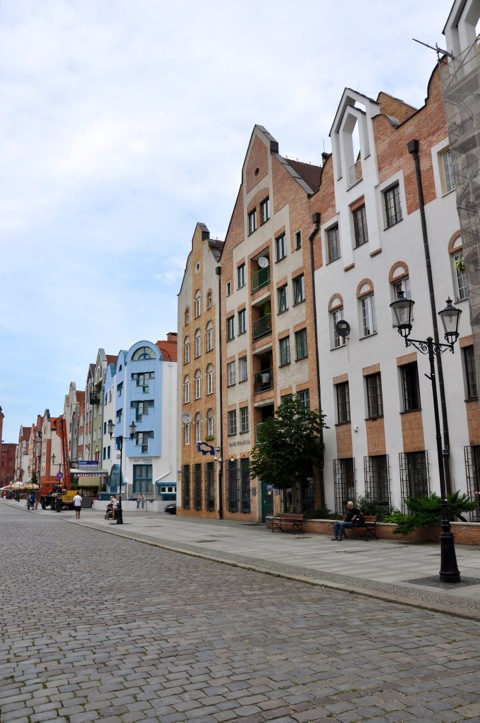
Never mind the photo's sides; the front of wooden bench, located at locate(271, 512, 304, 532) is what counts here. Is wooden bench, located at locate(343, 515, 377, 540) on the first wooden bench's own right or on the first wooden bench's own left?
on the first wooden bench's own left

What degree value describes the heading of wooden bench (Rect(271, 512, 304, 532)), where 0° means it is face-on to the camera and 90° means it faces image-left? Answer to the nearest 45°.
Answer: approximately 45°

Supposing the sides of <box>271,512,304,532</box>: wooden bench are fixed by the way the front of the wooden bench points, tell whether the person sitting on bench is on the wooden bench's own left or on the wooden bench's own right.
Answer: on the wooden bench's own left

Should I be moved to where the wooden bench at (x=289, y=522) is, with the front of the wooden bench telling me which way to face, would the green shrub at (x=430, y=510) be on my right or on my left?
on my left
